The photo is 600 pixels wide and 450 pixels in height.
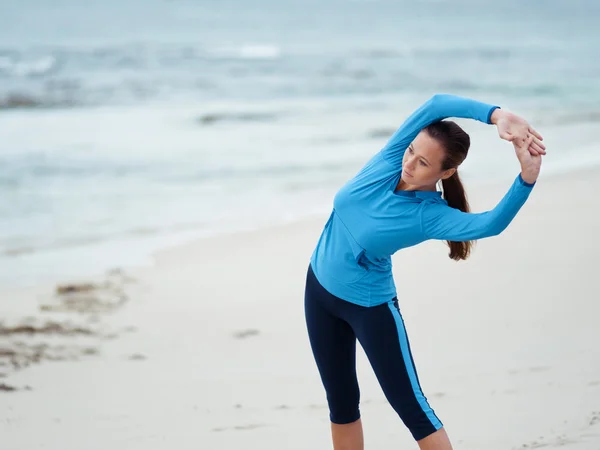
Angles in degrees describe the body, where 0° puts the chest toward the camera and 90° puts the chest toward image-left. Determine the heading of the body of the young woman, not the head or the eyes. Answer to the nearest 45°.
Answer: approximately 45°

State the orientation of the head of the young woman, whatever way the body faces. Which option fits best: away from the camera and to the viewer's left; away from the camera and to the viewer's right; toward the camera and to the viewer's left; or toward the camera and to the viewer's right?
toward the camera and to the viewer's left
